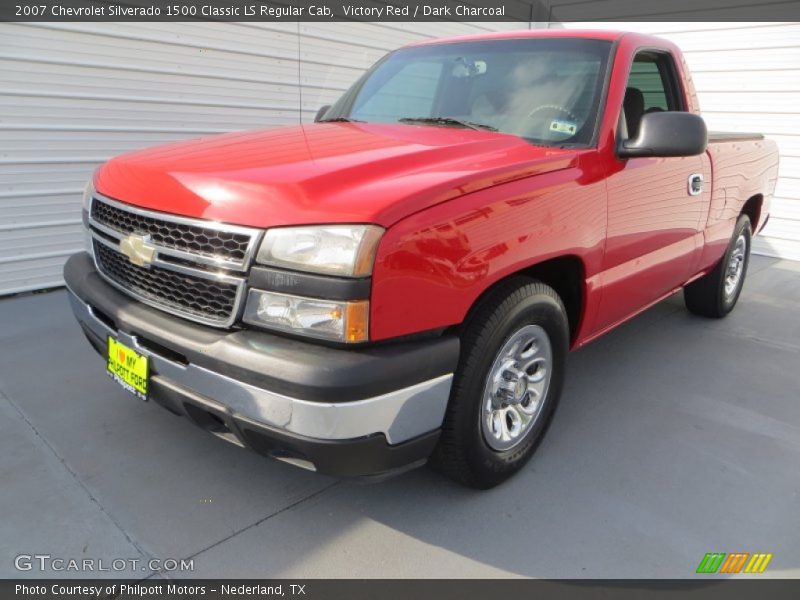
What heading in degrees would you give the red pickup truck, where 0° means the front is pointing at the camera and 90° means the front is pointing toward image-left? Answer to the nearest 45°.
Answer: approximately 45°
